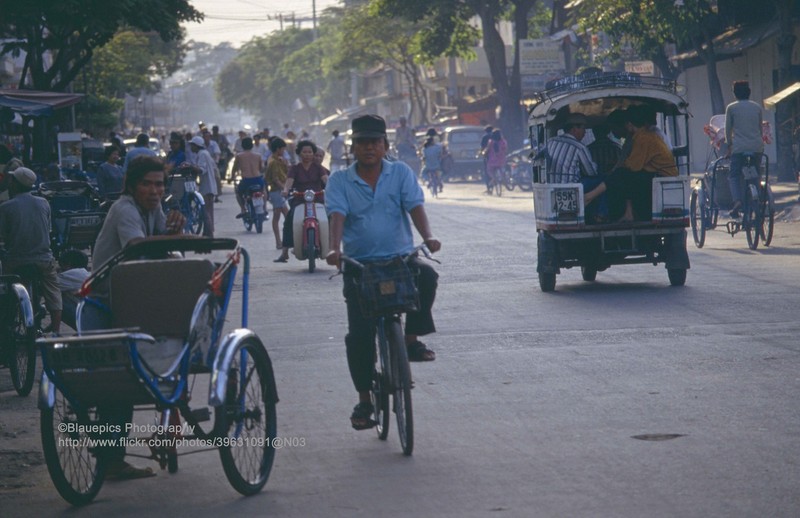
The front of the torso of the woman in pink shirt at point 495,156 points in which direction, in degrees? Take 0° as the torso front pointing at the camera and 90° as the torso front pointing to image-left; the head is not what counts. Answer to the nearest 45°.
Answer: approximately 180°

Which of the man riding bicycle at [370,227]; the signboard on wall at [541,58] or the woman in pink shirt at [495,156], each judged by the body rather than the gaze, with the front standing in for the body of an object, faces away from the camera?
the woman in pink shirt

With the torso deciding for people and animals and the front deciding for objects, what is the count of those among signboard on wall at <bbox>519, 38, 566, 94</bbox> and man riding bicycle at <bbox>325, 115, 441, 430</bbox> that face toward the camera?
2

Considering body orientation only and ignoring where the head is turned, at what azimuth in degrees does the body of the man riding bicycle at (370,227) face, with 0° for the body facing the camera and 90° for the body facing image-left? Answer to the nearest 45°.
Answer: approximately 0°

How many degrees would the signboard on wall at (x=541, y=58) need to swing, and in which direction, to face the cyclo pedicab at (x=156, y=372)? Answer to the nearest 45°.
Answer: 0° — it already faces it

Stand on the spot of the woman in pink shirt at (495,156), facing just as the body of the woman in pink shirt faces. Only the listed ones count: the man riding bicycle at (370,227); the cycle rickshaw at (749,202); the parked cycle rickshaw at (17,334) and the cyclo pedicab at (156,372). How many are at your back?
4

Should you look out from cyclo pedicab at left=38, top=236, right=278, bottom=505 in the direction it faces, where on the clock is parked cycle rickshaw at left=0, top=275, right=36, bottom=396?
The parked cycle rickshaw is roughly at 4 o'clock from the cyclo pedicab.

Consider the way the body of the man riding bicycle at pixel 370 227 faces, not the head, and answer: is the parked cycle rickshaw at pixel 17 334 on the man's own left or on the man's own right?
on the man's own right

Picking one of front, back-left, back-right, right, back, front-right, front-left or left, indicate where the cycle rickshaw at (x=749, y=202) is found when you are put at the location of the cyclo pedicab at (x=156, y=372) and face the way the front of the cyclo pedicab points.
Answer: back

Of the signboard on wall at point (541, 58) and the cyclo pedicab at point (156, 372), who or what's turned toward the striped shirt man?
the signboard on wall

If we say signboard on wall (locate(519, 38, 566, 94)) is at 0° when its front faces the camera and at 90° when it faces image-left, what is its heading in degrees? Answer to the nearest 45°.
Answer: approximately 0°

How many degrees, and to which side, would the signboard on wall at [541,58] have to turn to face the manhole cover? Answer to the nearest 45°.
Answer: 0° — it already faces it
